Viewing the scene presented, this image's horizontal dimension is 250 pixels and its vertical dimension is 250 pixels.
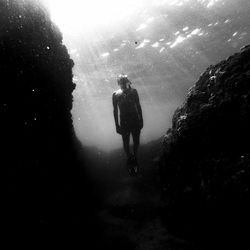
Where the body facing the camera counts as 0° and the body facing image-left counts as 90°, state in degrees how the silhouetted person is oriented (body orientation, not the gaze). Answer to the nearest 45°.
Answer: approximately 0°
